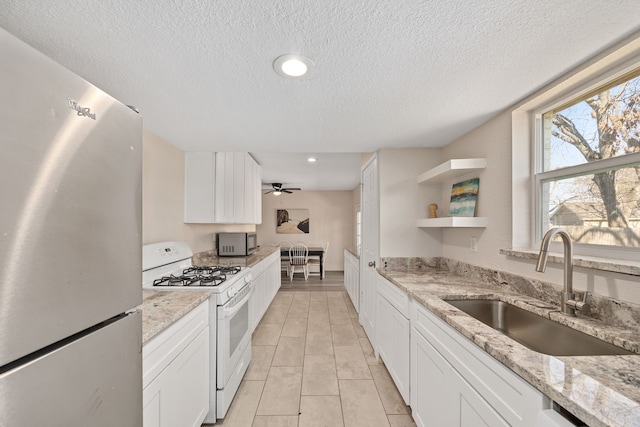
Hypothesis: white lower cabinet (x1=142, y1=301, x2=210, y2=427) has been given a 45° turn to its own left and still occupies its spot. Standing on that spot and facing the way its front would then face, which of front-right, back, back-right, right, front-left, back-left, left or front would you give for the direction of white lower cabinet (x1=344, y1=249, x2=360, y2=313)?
front-left

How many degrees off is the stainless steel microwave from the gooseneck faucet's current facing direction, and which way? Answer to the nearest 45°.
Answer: approximately 45° to its right

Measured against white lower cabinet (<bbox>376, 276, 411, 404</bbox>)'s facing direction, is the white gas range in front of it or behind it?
in front

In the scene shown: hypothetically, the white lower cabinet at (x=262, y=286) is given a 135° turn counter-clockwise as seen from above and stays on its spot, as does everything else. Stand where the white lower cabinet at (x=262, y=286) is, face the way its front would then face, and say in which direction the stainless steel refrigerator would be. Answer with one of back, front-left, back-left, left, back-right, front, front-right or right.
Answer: back-left

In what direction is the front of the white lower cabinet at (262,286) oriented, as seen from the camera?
facing to the right of the viewer

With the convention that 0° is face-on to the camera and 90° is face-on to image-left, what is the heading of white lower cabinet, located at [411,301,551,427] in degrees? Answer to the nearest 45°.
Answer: approximately 45°

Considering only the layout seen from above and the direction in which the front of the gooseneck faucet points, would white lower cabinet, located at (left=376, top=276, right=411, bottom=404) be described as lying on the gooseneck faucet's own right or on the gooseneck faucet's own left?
on the gooseneck faucet's own right

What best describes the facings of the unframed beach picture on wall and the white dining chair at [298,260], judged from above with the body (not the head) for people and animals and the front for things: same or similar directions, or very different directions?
very different directions

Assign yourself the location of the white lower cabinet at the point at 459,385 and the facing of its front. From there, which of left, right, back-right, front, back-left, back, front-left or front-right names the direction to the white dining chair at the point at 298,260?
right

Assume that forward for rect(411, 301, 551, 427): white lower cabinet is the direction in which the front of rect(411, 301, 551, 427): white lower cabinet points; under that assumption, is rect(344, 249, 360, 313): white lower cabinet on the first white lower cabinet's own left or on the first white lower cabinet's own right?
on the first white lower cabinet's own right

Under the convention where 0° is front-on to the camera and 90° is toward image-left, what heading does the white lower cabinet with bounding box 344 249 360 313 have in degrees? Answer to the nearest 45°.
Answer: approximately 90°

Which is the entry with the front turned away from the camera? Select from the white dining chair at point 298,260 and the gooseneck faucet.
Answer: the white dining chair

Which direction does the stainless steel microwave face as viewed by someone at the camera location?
facing to the right of the viewer

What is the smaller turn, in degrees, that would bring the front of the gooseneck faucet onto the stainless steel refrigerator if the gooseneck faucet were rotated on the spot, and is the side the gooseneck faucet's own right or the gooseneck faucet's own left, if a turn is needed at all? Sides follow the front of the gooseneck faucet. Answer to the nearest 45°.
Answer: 0° — it already faces it

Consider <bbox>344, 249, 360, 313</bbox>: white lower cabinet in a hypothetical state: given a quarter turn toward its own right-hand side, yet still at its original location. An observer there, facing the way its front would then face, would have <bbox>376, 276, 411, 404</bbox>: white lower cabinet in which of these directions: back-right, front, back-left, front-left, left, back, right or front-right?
back
